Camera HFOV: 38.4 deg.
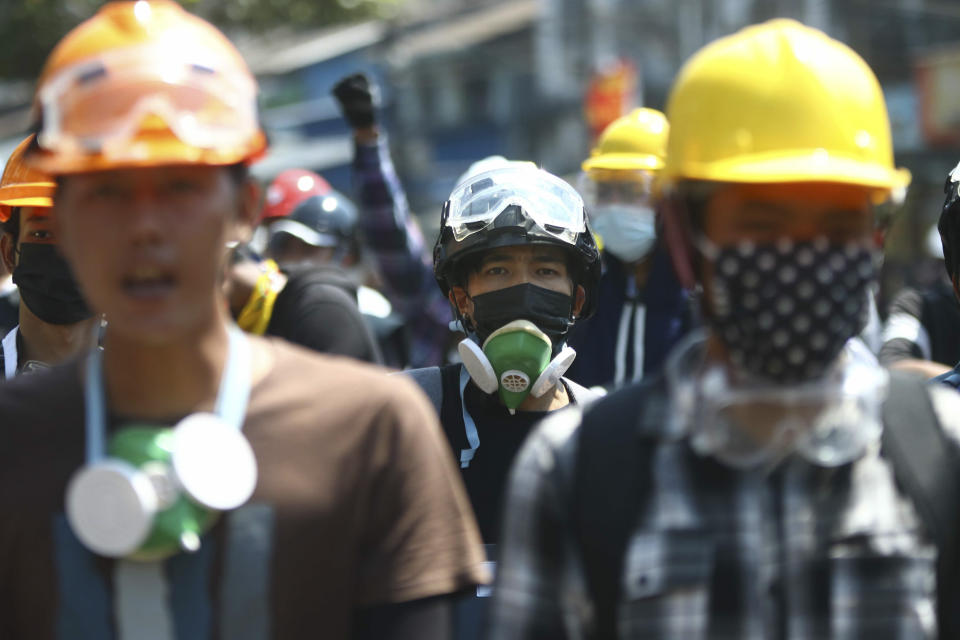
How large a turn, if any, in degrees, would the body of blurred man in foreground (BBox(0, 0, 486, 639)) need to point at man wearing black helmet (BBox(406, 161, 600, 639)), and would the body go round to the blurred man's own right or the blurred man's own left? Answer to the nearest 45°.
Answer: approximately 135° to the blurred man's own left

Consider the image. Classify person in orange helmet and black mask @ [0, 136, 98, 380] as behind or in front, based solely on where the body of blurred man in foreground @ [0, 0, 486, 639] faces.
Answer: behind

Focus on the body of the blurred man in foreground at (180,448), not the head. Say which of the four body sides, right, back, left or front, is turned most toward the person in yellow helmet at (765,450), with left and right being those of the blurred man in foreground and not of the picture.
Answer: left

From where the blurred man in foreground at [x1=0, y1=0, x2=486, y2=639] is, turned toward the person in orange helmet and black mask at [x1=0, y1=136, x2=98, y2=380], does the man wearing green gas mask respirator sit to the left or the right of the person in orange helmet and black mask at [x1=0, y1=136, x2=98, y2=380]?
right

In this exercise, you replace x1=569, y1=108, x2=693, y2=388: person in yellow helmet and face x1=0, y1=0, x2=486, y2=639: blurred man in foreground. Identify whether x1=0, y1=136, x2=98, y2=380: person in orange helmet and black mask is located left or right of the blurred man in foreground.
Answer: right

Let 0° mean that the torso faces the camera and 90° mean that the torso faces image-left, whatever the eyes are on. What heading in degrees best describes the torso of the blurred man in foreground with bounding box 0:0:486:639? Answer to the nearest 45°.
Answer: approximately 0°

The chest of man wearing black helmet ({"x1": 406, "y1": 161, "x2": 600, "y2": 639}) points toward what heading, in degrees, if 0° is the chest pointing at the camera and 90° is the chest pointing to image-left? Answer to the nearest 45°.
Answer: approximately 0°

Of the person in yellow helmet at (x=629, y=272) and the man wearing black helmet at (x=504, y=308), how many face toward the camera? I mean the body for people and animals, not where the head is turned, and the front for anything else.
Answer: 2
